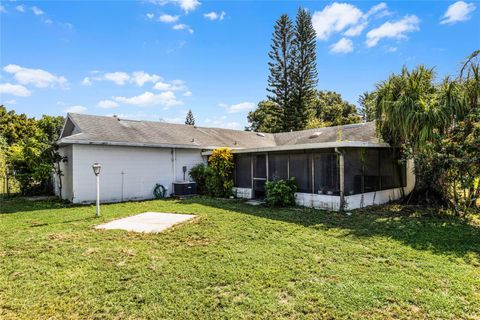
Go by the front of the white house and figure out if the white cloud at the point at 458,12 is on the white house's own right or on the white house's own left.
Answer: on the white house's own right

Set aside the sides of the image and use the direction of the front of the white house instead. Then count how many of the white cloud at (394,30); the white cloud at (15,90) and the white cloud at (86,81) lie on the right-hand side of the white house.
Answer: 1

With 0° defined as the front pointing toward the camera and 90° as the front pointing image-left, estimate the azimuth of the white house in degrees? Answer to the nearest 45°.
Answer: approximately 180°

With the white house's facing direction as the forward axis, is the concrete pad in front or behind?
behind

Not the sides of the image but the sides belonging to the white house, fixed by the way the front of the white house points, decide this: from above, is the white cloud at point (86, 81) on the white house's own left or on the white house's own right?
on the white house's own left

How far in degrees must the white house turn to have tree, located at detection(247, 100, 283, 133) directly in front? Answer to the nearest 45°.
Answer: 0° — it already faces it

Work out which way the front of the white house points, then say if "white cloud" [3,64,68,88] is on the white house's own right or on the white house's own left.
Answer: on the white house's own left

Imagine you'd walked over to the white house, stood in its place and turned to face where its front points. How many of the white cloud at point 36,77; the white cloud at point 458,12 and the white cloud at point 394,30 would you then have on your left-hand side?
1

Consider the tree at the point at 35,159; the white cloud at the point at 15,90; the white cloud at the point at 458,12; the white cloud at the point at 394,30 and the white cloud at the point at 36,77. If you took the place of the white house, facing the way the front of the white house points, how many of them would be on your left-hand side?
3
